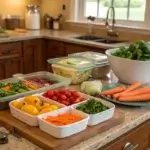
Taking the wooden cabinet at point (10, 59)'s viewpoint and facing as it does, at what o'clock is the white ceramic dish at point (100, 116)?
The white ceramic dish is roughly at 1 o'clock from the wooden cabinet.

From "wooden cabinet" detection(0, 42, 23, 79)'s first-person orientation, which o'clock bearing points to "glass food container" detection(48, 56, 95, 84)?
The glass food container is roughly at 1 o'clock from the wooden cabinet.

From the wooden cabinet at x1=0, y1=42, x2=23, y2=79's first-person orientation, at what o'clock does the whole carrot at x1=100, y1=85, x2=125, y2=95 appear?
The whole carrot is roughly at 1 o'clock from the wooden cabinet.

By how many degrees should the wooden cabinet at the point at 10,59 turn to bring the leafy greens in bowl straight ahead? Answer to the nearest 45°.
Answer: approximately 45° to its right

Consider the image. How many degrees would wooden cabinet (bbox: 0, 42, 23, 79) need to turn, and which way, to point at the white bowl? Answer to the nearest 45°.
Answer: approximately 45° to its right

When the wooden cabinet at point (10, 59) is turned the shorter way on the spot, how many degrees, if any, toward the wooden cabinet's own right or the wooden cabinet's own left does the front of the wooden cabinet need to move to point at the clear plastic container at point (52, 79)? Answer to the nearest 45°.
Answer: approximately 45° to the wooden cabinet's own right

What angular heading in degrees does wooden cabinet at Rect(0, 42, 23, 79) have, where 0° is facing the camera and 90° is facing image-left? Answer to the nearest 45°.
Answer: approximately 315°

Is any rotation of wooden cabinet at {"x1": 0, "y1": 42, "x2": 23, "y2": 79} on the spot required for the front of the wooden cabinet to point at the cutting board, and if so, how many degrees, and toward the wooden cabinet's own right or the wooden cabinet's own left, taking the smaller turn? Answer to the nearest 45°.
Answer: approximately 45° to the wooden cabinet's own right

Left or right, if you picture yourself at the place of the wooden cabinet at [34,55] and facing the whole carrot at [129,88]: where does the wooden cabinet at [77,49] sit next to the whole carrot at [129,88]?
left
